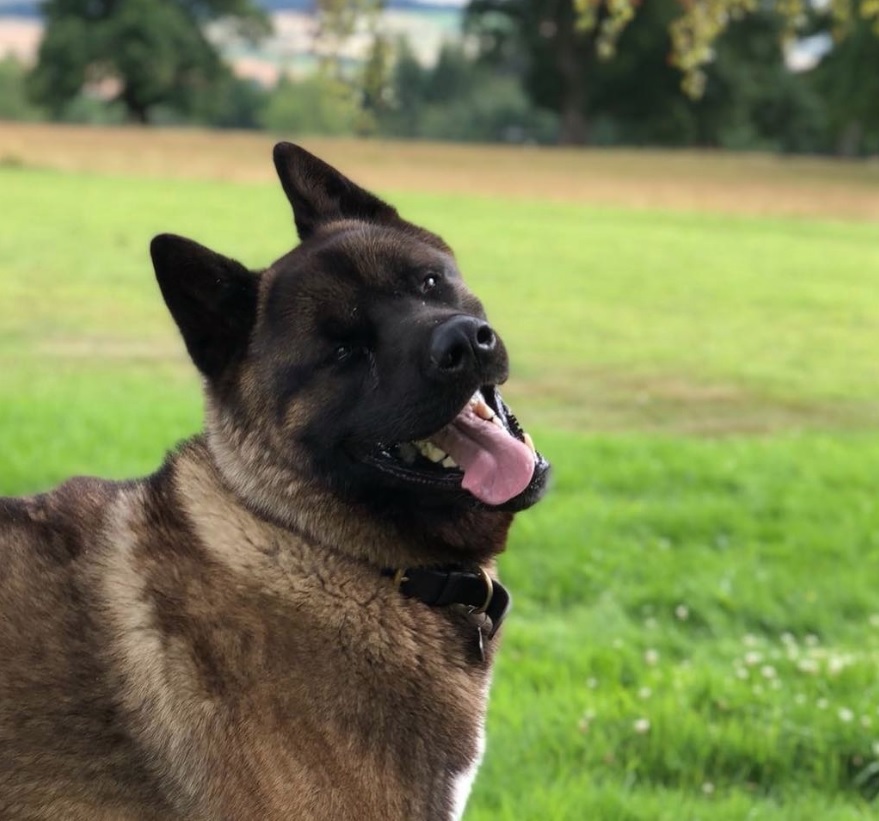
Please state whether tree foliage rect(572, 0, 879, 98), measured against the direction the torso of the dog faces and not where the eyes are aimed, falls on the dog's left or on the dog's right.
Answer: on the dog's left

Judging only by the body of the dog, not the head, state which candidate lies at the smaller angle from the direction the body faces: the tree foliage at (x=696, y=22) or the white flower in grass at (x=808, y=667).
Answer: the white flower in grass

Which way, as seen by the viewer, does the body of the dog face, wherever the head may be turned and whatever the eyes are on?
to the viewer's right

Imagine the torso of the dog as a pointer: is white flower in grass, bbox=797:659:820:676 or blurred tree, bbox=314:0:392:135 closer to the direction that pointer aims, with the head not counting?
the white flower in grass

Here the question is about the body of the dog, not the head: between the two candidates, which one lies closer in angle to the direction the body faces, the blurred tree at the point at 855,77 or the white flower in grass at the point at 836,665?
the white flower in grass

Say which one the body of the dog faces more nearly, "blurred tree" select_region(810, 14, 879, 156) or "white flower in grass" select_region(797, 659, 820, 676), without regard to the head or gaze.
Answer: the white flower in grass

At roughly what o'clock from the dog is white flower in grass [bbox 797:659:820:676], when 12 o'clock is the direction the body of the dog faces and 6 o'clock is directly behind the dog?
The white flower in grass is roughly at 11 o'clock from the dog.

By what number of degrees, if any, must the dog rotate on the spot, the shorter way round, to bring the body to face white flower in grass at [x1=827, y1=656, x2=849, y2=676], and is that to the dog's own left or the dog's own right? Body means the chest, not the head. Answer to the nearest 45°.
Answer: approximately 45° to the dog's own left

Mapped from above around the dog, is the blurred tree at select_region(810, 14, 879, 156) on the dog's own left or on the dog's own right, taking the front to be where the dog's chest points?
on the dog's own left

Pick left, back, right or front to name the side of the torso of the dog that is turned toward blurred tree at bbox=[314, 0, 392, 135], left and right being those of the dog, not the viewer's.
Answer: left
